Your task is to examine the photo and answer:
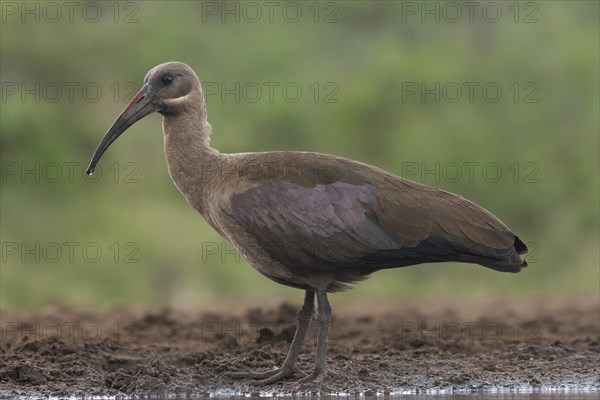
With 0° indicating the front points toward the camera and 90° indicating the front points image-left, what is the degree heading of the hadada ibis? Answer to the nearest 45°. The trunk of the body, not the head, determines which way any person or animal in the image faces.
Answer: approximately 90°
